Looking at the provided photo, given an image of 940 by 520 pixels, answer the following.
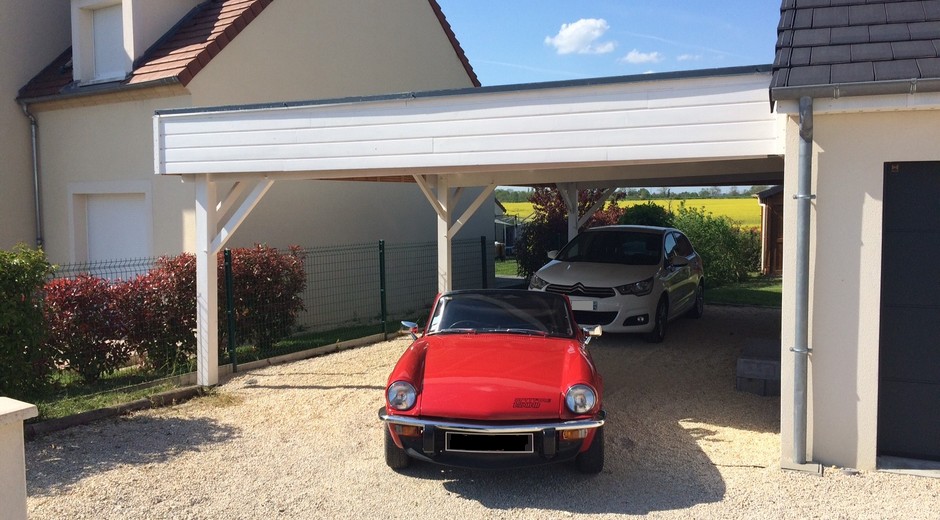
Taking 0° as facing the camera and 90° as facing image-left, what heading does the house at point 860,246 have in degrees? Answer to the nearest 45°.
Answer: approximately 0°

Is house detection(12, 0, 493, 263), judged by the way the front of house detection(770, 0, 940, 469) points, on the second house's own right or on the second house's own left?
on the second house's own right

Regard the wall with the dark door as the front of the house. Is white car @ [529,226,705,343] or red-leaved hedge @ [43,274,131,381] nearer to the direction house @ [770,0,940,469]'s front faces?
the red-leaved hedge

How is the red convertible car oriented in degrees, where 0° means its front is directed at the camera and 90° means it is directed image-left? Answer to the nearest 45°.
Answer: approximately 0°

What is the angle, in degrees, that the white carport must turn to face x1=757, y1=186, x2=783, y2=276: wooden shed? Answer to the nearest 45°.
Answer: approximately 135° to its left

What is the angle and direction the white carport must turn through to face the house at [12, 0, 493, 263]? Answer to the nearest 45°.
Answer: approximately 135° to its right

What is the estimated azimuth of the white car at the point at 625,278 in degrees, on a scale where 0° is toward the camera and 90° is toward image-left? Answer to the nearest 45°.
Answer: approximately 45°
